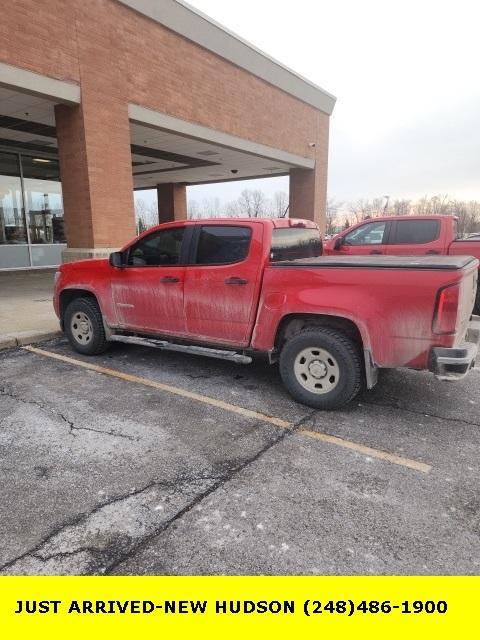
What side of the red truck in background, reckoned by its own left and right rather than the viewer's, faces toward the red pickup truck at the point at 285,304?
left

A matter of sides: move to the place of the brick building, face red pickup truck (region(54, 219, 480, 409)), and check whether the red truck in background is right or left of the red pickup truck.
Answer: left

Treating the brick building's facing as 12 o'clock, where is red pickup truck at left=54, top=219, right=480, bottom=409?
The red pickup truck is roughly at 1 o'clock from the brick building.

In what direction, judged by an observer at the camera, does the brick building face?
facing the viewer and to the right of the viewer

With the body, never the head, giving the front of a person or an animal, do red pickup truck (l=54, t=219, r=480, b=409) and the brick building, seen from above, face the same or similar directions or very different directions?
very different directions

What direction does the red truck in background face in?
to the viewer's left

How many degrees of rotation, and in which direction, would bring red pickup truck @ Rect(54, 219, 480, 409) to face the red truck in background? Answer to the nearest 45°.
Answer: approximately 90° to its right

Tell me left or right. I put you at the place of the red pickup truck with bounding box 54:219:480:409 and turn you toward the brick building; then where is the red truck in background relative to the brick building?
right

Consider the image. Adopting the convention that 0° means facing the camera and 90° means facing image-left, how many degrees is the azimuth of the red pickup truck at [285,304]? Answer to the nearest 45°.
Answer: approximately 135°

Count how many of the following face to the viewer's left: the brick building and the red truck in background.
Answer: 1

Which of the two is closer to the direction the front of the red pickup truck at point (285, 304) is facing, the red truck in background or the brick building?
the brick building

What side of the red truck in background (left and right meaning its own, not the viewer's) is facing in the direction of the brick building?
front

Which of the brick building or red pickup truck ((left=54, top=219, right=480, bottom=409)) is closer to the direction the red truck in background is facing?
the brick building

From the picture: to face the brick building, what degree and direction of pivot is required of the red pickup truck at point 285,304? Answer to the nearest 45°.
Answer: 0° — it already faces it
